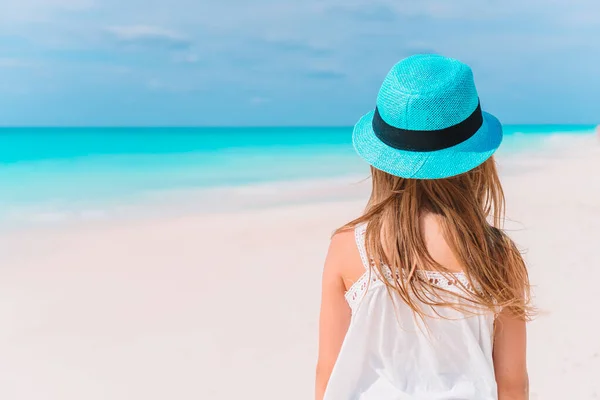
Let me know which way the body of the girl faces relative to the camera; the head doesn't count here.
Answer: away from the camera

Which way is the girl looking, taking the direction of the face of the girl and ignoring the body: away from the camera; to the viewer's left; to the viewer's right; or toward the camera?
away from the camera
